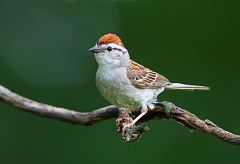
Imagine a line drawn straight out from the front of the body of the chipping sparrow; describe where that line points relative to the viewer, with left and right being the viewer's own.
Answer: facing to the left of the viewer
